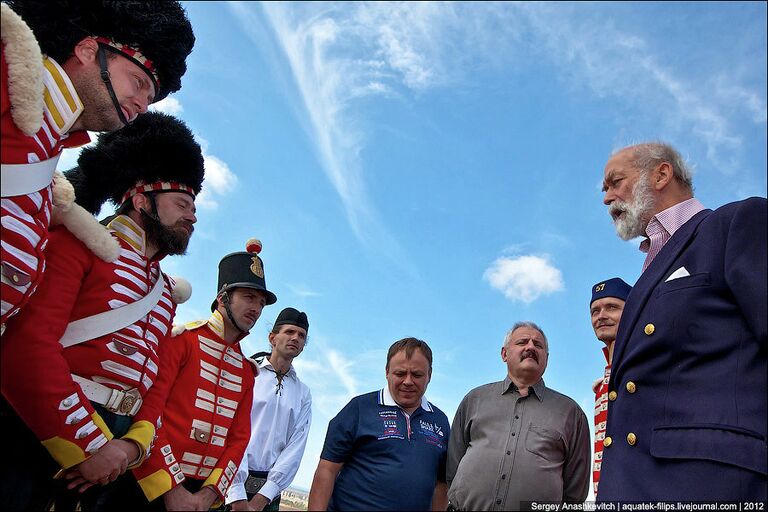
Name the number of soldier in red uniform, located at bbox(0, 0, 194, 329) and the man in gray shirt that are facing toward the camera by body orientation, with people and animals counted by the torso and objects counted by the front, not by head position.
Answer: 1

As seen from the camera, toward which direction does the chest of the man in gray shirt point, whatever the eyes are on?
toward the camera

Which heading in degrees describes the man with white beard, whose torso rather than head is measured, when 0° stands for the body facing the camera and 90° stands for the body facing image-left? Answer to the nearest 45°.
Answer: approximately 45°

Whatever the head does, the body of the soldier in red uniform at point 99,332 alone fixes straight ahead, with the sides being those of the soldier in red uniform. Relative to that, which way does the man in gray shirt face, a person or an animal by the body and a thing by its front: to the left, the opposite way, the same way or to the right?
to the right

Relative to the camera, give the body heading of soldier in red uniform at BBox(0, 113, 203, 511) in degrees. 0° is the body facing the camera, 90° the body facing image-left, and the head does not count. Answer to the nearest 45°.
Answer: approximately 315°

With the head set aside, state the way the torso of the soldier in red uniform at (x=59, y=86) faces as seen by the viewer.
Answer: to the viewer's right

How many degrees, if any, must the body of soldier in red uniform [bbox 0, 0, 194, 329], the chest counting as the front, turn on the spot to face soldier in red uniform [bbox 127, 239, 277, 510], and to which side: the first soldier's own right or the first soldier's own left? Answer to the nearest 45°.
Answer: approximately 45° to the first soldier's own left

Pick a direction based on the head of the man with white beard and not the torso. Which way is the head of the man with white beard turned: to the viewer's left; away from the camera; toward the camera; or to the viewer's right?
to the viewer's left

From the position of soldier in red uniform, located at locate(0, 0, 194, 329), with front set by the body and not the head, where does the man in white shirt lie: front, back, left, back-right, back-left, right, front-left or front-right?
front-left

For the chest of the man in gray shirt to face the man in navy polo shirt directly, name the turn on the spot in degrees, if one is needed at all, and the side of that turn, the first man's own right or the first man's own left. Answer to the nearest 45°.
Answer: approximately 90° to the first man's own right

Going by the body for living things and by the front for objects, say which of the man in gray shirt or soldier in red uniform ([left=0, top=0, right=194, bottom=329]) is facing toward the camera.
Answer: the man in gray shirt

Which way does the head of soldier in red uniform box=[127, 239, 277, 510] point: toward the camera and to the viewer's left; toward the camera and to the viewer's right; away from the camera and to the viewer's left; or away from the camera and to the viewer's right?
toward the camera and to the viewer's right

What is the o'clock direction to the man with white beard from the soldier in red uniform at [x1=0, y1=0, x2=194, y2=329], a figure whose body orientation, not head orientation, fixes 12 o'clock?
The man with white beard is roughly at 1 o'clock from the soldier in red uniform.

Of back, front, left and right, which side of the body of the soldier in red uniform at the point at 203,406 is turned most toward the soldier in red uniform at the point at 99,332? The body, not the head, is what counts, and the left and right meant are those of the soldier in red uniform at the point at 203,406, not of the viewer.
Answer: right

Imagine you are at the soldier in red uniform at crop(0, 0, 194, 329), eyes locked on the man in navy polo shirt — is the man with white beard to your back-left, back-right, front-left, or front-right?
front-right

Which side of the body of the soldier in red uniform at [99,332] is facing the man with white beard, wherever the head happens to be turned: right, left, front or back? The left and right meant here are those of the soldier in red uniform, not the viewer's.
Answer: front
